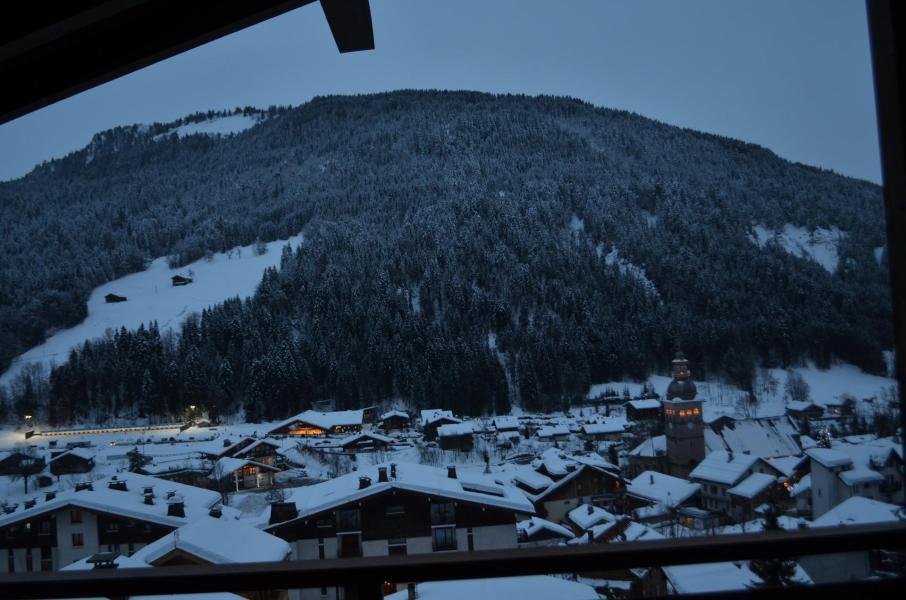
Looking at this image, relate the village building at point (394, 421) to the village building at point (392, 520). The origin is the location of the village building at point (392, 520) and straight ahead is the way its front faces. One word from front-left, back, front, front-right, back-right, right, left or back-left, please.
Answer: back

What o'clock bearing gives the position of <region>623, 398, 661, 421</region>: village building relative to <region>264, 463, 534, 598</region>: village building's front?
<region>623, 398, 661, 421</region>: village building is roughly at 7 o'clock from <region>264, 463, 534, 598</region>: village building.

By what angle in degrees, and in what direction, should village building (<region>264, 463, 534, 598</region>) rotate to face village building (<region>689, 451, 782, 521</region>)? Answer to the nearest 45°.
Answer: approximately 135° to its left

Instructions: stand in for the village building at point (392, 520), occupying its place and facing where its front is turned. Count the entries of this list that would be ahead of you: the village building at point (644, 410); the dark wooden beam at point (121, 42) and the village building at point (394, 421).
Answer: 1

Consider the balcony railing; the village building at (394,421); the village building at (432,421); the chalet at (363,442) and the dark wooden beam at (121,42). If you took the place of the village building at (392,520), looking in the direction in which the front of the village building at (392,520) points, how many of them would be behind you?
3

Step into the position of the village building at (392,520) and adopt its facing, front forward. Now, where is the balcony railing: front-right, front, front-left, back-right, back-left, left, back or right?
front

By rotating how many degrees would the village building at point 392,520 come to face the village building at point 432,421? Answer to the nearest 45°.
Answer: approximately 180°

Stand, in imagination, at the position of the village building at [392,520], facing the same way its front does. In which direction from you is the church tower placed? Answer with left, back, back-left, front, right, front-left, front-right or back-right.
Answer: back-left

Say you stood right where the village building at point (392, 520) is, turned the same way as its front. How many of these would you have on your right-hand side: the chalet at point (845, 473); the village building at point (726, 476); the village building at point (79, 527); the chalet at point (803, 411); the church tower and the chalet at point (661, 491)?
1

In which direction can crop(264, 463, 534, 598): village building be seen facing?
toward the camera

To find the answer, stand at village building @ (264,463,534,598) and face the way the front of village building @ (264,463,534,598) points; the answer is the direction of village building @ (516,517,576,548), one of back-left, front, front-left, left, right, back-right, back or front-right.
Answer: back-left

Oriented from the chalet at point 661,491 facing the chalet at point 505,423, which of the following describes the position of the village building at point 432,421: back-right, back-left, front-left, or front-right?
front-left

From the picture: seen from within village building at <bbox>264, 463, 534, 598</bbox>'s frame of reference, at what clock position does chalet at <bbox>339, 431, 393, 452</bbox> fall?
The chalet is roughly at 6 o'clock from the village building.

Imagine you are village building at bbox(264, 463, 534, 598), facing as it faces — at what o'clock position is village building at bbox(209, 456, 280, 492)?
village building at bbox(209, 456, 280, 492) is roughly at 5 o'clock from village building at bbox(264, 463, 534, 598).
